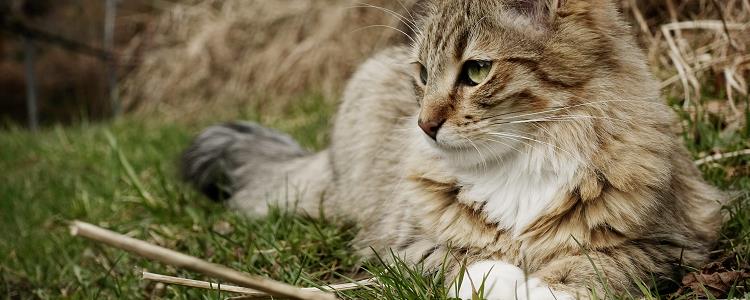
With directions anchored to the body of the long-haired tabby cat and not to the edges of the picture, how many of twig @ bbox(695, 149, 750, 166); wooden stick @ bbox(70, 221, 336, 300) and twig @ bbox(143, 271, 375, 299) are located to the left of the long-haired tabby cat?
1

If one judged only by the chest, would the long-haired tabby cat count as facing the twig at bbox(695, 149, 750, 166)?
no

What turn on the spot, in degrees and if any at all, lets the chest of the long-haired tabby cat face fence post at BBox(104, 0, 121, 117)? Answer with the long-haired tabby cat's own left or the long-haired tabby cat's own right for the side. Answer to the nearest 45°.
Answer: approximately 180°

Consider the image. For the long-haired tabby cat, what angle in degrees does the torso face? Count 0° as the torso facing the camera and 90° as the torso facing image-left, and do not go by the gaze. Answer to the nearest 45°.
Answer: approximately 315°

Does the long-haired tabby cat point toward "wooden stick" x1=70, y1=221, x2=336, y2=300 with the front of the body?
no

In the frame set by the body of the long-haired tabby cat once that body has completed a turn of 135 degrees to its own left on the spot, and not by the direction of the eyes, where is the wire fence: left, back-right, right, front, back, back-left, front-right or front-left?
front-left

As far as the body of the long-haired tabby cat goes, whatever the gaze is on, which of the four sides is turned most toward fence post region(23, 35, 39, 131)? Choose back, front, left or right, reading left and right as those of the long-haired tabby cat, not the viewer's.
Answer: back

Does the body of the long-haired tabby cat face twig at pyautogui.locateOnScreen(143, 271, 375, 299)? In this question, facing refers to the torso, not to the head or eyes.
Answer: no
